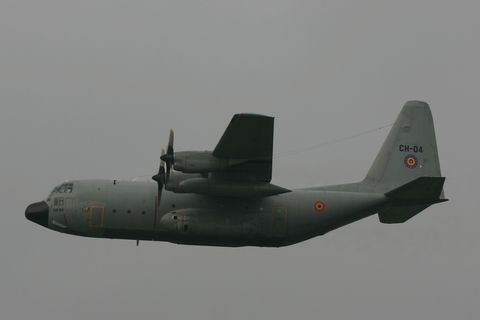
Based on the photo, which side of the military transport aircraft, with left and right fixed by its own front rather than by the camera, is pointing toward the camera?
left
